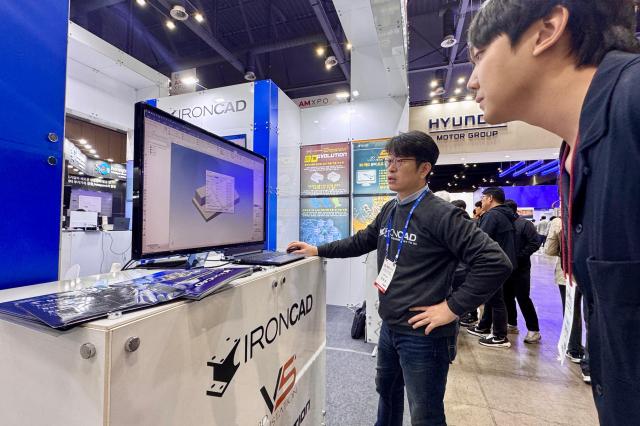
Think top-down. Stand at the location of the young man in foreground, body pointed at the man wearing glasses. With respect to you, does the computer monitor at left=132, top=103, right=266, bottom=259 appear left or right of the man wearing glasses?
left

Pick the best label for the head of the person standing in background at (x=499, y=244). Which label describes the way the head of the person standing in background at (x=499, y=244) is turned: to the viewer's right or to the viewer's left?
to the viewer's left

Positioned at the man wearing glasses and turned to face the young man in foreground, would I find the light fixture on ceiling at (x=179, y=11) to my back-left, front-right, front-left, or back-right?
back-right

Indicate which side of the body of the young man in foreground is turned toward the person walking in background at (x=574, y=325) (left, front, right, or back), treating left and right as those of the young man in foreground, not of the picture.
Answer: right

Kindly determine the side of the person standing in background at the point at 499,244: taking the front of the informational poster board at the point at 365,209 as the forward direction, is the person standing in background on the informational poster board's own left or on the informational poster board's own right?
on the informational poster board's own left

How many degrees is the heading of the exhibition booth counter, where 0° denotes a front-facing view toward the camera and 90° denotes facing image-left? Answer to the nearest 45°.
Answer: approximately 315°

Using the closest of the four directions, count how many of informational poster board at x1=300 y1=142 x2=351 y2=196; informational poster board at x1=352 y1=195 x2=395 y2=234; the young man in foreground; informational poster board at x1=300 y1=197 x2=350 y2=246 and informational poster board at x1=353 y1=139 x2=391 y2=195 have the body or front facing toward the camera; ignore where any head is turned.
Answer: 4

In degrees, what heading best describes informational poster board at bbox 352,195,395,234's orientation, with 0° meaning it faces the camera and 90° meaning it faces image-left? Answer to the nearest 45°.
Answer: approximately 0°
